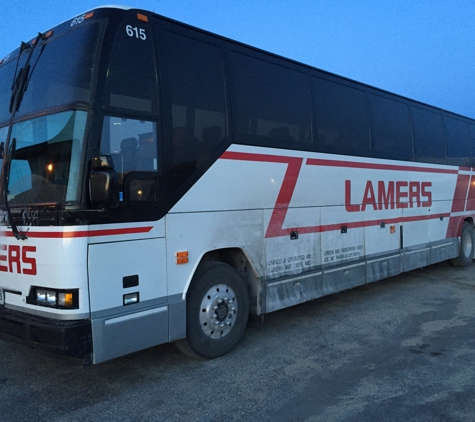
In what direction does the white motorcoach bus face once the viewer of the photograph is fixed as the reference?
facing the viewer and to the left of the viewer
